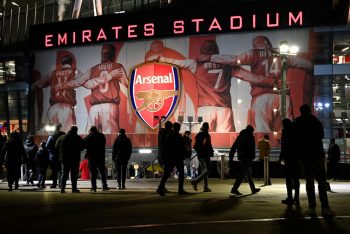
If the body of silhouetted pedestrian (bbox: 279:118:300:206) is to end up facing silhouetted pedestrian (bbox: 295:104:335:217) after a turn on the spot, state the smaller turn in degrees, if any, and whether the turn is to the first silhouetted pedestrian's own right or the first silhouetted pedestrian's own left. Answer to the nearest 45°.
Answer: approximately 90° to the first silhouetted pedestrian's own left

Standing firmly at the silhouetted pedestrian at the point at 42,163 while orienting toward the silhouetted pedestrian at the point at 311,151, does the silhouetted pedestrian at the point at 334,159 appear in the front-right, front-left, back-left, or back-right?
front-left

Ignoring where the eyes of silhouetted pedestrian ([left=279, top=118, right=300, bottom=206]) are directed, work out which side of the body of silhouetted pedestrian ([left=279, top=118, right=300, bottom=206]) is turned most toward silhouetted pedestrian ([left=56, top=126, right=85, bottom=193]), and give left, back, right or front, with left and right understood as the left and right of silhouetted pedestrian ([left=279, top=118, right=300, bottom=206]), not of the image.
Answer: front

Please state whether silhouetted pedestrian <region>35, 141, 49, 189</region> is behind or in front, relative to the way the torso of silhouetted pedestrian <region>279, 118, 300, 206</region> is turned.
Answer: in front

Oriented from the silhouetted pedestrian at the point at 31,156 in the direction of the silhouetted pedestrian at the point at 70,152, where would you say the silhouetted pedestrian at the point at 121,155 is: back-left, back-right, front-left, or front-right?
front-left

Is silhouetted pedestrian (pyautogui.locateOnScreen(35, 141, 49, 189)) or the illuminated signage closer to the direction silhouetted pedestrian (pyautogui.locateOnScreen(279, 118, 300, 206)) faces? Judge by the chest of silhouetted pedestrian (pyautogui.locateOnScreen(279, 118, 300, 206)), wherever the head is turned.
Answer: the silhouetted pedestrian

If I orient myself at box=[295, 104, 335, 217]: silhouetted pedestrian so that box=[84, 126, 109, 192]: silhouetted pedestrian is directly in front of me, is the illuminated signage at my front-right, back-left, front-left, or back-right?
front-right

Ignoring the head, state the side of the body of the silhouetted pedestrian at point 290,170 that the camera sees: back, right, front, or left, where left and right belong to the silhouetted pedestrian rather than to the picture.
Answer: left

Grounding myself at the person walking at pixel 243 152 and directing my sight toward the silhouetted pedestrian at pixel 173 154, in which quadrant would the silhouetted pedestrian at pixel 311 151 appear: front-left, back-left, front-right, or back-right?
back-left

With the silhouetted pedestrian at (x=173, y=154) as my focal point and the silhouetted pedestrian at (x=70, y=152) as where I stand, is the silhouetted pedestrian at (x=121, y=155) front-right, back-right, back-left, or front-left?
front-left

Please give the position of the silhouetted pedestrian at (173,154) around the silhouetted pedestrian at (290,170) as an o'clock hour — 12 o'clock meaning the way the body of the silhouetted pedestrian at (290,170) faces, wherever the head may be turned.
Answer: the silhouetted pedestrian at (173,154) is roughly at 1 o'clock from the silhouetted pedestrian at (290,170).

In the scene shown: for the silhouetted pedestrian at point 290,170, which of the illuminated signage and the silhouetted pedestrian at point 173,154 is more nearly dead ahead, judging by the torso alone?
the silhouetted pedestrian
